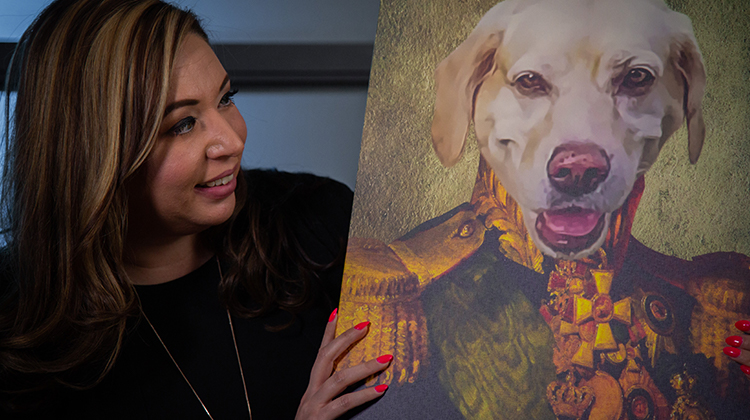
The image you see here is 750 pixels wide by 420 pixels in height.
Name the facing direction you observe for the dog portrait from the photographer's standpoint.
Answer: facing the viewer
